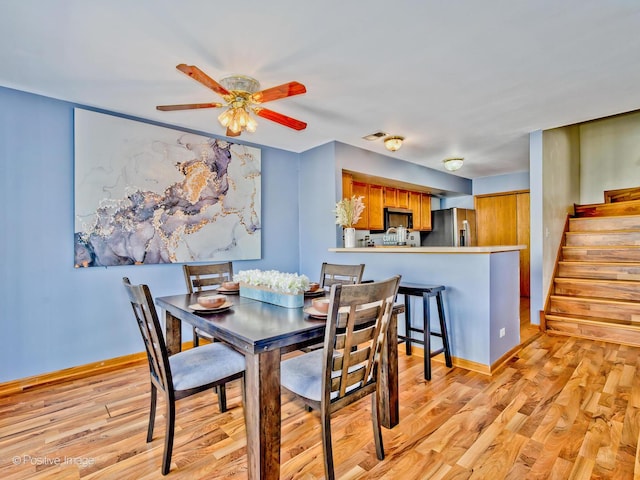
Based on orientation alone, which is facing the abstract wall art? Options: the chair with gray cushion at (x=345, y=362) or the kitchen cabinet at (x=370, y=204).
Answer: the chair with gray cushion

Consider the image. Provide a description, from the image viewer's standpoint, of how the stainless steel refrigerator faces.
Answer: facing the viewer and to the right of the viewer

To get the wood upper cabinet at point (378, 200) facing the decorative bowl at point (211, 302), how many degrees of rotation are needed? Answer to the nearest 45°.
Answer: approximately 45° to its right

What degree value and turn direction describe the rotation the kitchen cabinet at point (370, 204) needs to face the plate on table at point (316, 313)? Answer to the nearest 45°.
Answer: approximately 45° to its right

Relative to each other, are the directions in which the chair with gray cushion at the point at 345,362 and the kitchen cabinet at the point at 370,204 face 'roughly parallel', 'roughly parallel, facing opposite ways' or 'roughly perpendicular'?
roughly parallel, facing opposite ways

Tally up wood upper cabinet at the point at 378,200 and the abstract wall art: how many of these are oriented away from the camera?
0

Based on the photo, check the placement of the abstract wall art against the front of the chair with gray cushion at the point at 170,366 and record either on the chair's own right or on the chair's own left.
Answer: on the chair's own left

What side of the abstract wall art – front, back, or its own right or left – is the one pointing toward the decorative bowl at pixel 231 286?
front

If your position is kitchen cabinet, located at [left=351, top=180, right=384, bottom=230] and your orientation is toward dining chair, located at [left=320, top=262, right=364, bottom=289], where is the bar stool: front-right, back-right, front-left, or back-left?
front-left

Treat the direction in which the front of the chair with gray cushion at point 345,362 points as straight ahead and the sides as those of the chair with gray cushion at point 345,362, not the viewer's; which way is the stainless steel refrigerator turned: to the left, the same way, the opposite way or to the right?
the opposite way

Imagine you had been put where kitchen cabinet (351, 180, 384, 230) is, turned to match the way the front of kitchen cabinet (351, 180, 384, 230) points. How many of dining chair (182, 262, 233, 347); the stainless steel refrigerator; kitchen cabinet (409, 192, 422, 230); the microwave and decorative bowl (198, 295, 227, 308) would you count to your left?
3

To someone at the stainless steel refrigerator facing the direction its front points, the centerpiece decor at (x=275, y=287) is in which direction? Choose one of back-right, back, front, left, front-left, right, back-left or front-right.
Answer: front-right

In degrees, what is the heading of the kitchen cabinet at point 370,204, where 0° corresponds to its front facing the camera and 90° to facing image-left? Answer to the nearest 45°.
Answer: approximately 315°

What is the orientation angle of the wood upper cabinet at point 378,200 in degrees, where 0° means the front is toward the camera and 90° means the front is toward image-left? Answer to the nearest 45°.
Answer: approximately 315°

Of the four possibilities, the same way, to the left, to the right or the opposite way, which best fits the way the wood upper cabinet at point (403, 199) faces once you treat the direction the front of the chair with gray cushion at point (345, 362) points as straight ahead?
the opposite way

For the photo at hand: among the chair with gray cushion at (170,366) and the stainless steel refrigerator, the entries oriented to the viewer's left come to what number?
0

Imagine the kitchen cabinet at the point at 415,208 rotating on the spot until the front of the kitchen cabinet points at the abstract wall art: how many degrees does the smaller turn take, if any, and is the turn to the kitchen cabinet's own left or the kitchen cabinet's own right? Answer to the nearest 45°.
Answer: approximately 90° to the kitchen cabinet's own right

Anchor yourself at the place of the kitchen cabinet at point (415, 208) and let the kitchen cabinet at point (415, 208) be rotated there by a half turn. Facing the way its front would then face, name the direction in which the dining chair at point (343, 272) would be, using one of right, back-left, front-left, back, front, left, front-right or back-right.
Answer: back-left
